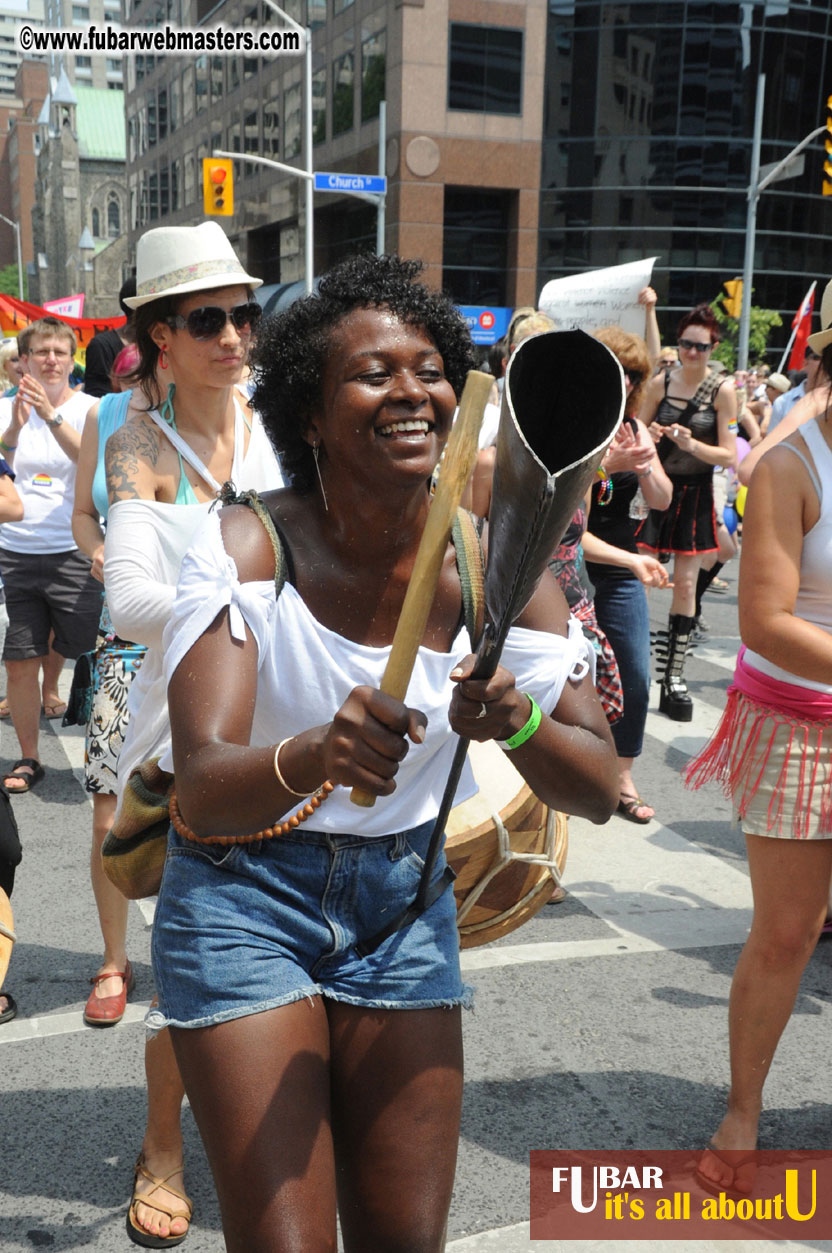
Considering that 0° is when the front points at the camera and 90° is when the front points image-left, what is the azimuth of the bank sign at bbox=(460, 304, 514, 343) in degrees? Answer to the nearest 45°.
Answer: approximately 0°

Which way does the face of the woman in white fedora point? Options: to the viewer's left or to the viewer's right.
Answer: to the viewer's right

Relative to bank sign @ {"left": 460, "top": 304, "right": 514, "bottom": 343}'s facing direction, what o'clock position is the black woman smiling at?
The black woman smiling is roughly at 12 o'clock from the bank sign.

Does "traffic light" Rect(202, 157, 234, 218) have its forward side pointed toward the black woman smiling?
yes

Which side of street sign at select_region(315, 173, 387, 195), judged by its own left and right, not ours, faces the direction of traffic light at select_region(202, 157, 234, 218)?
right

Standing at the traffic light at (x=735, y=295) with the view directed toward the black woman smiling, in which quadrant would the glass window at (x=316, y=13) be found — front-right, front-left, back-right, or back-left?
back-right

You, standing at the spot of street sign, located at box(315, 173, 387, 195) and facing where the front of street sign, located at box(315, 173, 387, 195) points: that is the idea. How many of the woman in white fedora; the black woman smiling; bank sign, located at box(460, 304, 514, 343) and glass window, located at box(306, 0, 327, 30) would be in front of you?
2

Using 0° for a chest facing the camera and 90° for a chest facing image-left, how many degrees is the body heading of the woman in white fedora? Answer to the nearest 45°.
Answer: approximately 315°

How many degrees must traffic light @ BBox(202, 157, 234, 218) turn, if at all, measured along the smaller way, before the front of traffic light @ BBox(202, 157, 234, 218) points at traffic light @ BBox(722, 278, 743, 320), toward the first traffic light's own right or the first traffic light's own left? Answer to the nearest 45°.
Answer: approximately 90° to the first traffic light's own left

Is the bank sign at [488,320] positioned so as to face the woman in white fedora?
yes

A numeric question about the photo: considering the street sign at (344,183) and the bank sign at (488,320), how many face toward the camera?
2
